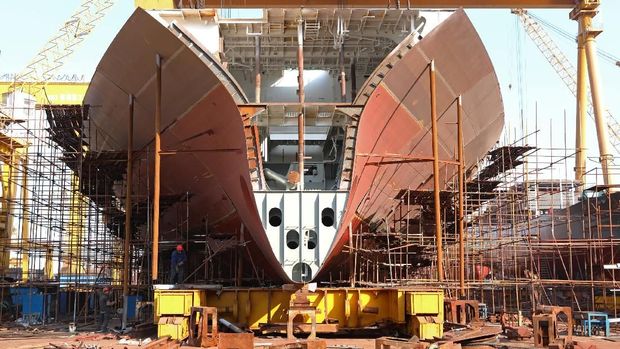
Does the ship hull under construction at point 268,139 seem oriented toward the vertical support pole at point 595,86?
no

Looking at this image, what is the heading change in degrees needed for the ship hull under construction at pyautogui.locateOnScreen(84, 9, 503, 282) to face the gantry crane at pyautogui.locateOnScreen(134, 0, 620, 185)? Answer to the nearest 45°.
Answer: approximately 135° to its left

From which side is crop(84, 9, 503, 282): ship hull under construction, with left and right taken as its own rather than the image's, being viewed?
front

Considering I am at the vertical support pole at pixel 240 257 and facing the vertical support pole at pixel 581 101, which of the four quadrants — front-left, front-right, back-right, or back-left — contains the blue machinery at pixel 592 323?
front-right

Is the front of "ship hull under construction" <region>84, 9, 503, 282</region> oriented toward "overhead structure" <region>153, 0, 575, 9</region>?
no

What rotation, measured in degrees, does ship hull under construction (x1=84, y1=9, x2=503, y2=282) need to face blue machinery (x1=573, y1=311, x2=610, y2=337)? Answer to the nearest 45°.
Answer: approximately 90° to its left

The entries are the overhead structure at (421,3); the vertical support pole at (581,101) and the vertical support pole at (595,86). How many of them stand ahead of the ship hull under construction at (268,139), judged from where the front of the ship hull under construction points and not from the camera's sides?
0

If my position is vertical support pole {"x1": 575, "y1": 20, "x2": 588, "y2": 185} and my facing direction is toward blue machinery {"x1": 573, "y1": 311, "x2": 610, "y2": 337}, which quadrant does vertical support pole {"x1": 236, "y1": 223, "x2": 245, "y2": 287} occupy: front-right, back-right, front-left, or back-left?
front-right

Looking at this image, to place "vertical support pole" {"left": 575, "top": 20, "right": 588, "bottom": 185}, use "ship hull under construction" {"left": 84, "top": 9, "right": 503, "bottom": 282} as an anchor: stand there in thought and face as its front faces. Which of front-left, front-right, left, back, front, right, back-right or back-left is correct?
back-left

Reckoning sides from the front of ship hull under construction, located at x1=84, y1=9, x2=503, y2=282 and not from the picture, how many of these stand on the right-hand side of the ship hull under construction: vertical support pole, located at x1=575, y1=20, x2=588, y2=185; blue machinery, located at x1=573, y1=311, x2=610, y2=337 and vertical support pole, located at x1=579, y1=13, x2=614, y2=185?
0
